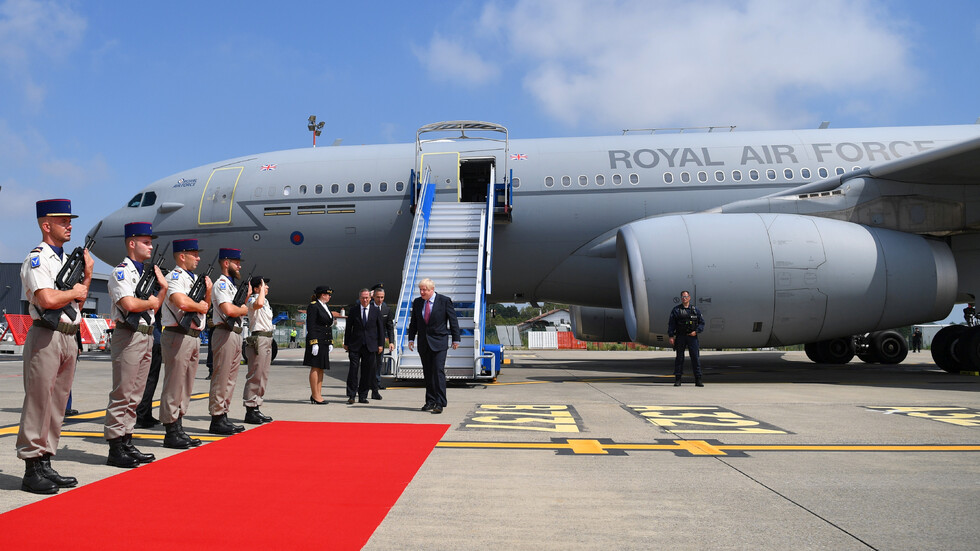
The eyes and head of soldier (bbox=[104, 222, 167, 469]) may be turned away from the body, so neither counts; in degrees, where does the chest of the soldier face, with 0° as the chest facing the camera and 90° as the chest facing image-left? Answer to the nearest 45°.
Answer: approximately 270°

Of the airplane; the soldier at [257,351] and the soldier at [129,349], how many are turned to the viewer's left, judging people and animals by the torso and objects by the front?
1

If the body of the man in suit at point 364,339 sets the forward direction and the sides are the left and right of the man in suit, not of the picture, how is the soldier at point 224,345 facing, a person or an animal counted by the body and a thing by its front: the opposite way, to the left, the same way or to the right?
to the left

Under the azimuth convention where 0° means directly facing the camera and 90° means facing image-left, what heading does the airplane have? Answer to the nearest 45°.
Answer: approximately 90°

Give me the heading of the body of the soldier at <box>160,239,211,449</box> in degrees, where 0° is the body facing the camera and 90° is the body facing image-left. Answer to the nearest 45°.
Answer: approximately 270°

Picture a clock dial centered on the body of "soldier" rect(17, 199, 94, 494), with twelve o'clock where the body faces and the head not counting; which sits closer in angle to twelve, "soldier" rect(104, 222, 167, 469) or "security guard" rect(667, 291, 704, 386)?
the security guard

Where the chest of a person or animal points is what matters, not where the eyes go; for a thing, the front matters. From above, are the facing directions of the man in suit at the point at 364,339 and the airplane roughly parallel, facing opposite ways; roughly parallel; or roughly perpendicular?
roughly perpendicular

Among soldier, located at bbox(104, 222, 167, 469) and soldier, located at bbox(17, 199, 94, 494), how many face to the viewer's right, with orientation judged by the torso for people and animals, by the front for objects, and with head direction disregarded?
2
